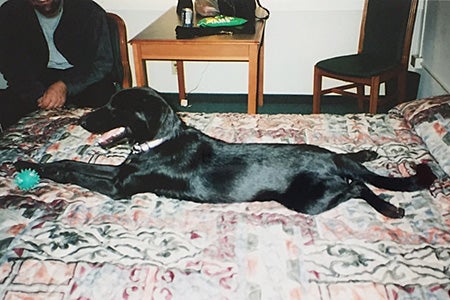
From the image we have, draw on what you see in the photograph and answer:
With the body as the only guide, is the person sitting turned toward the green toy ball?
yes

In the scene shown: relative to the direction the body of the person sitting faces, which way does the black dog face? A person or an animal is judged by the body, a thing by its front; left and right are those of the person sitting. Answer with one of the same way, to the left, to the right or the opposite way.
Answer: to the right

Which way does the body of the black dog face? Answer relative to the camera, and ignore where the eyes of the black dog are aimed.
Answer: to the viewer's left

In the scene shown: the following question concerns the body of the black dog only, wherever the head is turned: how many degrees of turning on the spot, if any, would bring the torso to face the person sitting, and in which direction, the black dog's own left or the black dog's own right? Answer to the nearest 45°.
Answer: approximately 45° to the black dog's own right

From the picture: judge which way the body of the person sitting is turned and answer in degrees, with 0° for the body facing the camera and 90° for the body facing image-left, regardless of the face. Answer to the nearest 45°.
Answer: approximately 0°

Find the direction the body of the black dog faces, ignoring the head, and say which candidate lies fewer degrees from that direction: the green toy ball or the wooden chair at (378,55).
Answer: the green toy ball

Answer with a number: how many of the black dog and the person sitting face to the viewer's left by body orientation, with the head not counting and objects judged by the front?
1

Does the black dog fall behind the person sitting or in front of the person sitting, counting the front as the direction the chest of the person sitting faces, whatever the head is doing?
in front

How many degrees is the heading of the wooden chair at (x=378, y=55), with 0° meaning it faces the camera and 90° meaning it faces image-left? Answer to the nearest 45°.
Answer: approximately 45°

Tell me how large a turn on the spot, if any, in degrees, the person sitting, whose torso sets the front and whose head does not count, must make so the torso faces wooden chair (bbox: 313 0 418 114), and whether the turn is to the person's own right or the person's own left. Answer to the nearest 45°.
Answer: approximately 90° to the person's own left

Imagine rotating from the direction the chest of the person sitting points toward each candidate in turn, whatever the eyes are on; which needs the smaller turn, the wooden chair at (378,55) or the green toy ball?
the green toy ball
